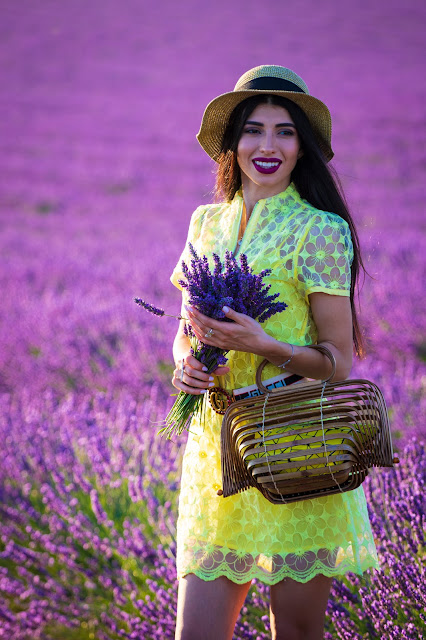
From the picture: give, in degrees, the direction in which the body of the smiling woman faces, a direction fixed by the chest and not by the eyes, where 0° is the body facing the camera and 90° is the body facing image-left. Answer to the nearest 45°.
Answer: approximately 45°
